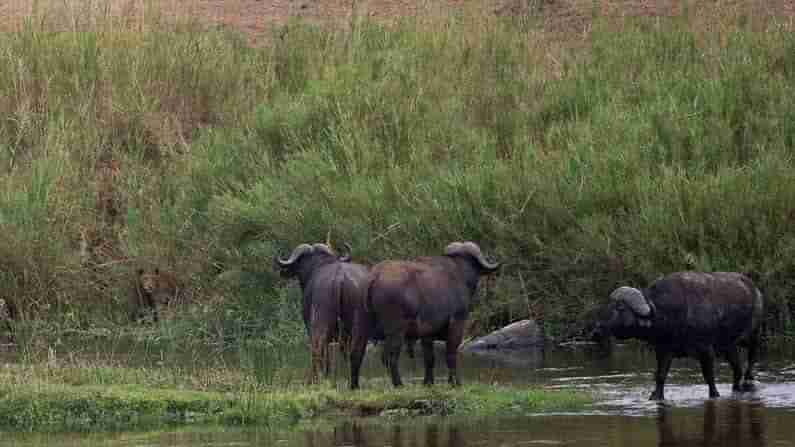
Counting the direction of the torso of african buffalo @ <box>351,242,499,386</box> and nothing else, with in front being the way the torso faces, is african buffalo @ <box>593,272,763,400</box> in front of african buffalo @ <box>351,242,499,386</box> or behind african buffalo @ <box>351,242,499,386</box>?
in front

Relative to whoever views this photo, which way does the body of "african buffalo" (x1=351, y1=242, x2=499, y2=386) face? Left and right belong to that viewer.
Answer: facing away from the viewer and to the right of the viewer

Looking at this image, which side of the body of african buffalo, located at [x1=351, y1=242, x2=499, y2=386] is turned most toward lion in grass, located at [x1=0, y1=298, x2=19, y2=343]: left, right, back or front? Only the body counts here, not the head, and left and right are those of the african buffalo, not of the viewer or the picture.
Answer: left

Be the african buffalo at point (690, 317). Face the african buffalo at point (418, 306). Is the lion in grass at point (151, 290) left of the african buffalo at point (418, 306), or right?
right

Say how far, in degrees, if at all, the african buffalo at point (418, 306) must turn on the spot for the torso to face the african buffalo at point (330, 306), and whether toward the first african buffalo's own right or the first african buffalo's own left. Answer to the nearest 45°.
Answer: approximately 90° to the first african buffalo's own left

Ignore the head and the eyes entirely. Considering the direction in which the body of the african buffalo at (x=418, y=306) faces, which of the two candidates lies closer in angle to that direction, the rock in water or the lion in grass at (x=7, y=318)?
the rock in water

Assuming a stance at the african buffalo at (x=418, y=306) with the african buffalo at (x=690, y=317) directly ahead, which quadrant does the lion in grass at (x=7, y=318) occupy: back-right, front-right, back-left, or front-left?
back-left

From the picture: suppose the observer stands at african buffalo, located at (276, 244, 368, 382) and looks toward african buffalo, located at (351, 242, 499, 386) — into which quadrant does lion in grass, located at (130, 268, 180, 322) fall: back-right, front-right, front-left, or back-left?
back-left

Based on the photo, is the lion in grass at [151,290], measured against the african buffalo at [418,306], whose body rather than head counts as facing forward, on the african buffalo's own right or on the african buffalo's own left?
on the african buffalo's own left

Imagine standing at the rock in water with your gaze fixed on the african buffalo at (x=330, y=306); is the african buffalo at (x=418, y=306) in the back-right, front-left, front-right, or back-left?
front-left
